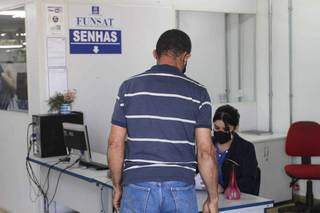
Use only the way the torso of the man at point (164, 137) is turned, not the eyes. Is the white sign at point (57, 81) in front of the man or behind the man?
in front

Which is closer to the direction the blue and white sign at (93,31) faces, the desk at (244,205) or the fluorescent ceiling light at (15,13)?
the desk

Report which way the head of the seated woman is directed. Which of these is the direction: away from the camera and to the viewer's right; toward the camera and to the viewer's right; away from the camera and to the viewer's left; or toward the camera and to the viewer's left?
toward the camera and to the viewer's left

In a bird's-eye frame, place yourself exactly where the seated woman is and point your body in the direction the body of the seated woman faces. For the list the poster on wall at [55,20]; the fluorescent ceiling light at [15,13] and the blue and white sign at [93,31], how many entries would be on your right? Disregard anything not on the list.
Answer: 3

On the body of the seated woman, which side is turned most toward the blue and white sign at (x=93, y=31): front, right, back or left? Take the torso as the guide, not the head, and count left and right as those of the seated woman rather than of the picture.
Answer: right

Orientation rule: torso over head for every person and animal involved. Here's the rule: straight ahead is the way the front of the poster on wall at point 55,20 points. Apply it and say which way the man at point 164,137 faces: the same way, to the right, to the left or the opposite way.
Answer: the opposite way

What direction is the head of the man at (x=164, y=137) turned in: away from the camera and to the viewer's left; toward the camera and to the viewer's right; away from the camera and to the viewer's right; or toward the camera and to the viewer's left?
away from the camera and to the viewer's right

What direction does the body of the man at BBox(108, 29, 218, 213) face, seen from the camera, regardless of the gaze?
away from the camera

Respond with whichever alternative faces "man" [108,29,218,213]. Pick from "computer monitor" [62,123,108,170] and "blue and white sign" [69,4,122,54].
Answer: the blue and white sign

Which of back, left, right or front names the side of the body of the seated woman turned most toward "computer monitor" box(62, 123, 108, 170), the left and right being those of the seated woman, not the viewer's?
right

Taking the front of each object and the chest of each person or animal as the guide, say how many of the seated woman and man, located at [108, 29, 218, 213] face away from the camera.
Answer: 1

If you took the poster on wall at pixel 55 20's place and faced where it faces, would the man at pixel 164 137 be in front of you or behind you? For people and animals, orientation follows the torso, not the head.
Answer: in front
